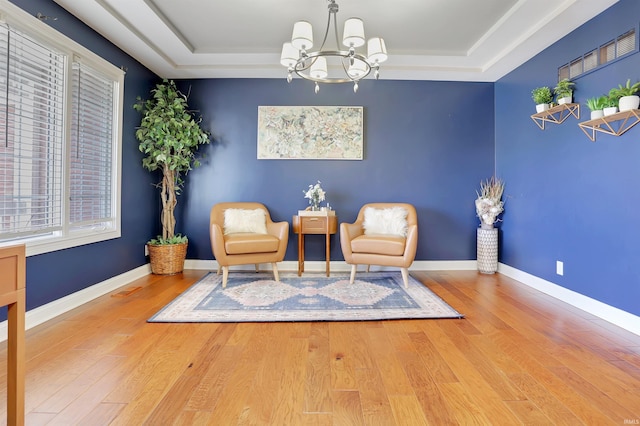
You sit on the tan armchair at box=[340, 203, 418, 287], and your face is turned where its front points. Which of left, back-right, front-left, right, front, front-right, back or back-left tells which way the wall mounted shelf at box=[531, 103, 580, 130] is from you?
back-left

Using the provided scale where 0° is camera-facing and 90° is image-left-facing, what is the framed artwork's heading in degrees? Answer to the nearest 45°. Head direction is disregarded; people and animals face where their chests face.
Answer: approximately 0°

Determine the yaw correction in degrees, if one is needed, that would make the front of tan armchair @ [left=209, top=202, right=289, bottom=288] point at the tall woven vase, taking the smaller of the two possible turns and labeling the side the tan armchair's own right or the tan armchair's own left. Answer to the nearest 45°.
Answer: approximately 45° to the tan armchair's own left

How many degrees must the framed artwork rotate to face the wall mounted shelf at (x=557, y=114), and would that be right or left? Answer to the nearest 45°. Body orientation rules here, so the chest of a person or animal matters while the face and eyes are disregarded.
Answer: approximately 45° to its left

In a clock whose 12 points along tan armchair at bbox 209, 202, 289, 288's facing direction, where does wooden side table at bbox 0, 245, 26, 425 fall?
The wooden side table is roughly at 2 o'clock from the tan armchair.

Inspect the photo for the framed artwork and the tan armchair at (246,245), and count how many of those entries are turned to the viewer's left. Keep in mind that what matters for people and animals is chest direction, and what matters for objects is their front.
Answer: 0

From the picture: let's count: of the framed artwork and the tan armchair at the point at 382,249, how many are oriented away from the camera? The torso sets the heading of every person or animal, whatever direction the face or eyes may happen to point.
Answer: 0

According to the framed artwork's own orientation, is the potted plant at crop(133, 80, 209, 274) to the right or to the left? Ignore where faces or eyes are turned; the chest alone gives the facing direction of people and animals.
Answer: on its right

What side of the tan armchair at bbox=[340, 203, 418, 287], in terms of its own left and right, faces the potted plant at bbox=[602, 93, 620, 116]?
left

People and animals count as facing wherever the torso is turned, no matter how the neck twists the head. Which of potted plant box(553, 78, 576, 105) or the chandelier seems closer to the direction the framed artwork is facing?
the chandelier

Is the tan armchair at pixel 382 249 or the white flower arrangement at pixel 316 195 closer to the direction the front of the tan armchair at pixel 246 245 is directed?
the tan armchair

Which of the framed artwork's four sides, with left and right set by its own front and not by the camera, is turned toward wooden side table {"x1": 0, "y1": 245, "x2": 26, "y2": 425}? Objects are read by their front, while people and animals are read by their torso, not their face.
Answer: front

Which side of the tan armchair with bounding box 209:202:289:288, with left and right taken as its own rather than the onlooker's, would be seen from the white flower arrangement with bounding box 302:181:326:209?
left
